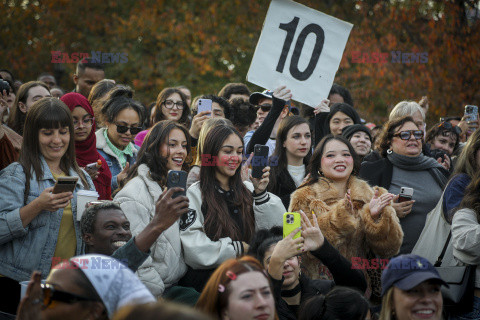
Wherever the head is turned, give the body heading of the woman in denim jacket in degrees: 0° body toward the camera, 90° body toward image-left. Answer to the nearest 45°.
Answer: approximately 315°

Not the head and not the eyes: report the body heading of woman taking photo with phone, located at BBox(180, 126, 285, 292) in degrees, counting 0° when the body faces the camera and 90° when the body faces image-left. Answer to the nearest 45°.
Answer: approximately 315°

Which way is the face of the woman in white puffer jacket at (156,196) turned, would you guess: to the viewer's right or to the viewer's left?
to the viewer's right

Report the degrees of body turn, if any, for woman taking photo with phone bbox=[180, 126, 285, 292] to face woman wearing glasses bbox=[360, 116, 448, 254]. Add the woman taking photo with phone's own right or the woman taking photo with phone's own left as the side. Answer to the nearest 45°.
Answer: approximately 90° to the woman taking photo with phone's own left

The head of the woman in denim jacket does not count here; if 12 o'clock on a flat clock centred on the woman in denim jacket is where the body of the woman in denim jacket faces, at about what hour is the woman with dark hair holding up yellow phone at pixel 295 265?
The woman with dark hair holding up yellow phone is roughly at 11 o'clock from the woman in denim jacket.

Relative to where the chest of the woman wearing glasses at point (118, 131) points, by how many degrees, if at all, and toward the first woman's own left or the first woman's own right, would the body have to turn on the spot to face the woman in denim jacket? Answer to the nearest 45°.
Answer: approximately 45° to the first woman's own right

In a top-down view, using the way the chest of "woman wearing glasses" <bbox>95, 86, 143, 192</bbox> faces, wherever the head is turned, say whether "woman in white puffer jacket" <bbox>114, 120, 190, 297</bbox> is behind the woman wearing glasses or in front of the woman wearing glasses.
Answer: in front

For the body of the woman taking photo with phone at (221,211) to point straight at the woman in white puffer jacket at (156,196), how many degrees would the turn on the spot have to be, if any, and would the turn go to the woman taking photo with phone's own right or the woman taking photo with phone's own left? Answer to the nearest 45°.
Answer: approximately 90° to the woman taking photo with phone's own right

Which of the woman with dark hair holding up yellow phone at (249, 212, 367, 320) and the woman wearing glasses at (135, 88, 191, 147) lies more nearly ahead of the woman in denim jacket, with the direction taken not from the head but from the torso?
the woman with dark hair holding up yellow phone

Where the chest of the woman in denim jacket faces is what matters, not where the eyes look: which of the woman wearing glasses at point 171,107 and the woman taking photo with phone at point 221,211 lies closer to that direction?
the woman taking photo with phone

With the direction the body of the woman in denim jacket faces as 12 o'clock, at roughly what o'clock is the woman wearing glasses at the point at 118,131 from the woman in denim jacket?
The woman wearing glasses is roughly at 8 o'clock from the woman in denim jacket.
